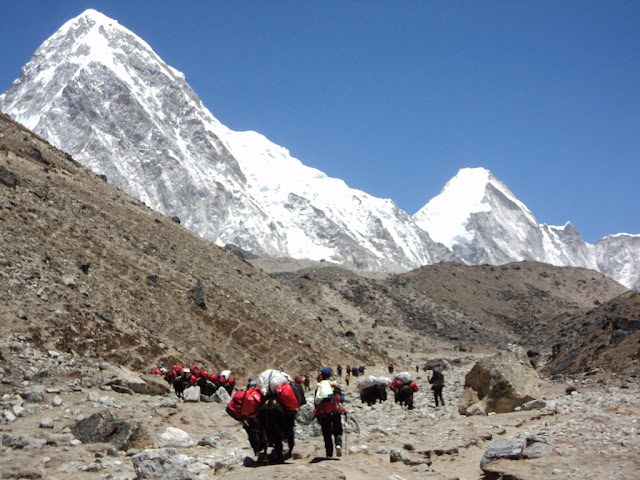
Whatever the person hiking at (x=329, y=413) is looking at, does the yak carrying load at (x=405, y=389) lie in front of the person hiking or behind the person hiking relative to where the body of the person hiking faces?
in front

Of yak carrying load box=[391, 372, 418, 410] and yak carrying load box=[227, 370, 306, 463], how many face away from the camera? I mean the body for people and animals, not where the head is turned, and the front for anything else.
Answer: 2

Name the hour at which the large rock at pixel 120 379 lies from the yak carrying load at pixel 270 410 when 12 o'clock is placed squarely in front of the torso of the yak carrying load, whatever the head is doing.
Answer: The large rock is roughly at 11 o'clock from the yak carrying load.

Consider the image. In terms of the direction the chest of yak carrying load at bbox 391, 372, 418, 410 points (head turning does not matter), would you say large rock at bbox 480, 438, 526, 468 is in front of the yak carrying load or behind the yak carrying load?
behind

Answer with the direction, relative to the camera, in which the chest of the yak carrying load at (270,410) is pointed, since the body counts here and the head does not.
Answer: away from the camera

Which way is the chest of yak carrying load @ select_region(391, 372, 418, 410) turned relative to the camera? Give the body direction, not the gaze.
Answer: away from the camera

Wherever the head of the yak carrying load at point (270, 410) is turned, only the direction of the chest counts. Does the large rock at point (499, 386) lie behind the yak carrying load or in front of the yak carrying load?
in front

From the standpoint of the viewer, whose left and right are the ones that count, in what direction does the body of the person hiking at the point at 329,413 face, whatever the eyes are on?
facing away from the viewer

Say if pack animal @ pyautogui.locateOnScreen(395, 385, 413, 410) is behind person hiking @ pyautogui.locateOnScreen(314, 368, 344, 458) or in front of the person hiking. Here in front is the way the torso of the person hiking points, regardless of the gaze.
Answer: in front

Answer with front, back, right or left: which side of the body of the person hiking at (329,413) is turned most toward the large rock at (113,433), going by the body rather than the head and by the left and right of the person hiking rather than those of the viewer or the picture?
left

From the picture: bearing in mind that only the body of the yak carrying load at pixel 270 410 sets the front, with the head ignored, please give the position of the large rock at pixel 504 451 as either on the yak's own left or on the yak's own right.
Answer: on the yak's own right
